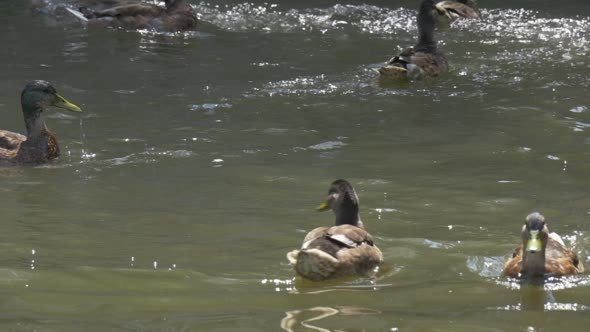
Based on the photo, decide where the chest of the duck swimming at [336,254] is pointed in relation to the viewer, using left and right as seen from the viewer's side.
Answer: facing away from the viewer and to the right of the viewer

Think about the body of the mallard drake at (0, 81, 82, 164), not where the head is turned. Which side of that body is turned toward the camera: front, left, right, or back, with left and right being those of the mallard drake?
right

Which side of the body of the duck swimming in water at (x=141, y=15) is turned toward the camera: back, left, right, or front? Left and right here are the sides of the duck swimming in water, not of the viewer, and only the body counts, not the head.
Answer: right

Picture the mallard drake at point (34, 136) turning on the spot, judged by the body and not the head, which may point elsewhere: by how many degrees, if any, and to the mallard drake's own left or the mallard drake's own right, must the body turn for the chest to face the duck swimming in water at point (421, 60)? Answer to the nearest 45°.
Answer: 0° — it already faces it

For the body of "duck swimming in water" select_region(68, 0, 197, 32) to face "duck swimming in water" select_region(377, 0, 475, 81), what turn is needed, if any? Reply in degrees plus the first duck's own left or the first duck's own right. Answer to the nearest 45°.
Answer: approximately 45° to the first duck's own right

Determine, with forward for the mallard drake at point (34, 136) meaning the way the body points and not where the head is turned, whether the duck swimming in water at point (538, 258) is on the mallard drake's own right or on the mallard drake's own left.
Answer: on the mallard drake's own right
